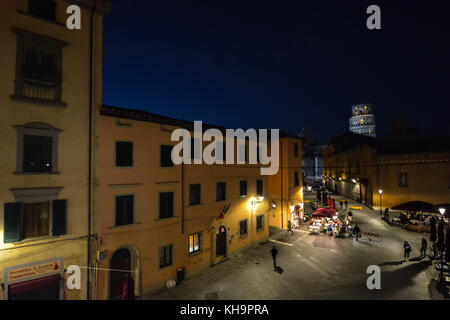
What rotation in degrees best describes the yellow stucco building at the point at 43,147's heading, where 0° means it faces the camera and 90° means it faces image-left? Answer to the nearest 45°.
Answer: approximately 315°

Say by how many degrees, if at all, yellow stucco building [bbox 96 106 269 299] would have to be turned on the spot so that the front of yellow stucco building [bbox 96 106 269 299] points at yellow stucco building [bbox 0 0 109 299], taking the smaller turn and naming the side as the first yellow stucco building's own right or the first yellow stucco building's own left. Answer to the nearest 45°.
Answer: approximately 90° to the first yellow stucco building's own right

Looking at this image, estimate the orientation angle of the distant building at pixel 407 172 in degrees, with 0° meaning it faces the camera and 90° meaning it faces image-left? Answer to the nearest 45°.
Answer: approximately 45°

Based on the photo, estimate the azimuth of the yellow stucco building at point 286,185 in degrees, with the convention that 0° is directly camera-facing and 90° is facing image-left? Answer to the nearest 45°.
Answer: approximately 315°

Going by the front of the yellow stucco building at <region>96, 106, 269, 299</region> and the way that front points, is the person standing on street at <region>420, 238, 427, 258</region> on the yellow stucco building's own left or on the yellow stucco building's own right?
on the yellow stucco building's own left

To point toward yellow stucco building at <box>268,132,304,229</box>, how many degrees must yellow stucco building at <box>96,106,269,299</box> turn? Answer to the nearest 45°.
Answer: approximately 90° to its left

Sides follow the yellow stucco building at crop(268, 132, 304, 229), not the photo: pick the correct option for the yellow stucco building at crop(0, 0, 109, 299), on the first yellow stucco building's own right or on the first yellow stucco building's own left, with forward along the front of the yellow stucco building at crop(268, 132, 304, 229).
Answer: on the first yellow stucco building's own right
